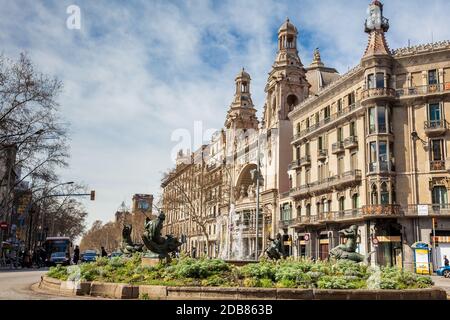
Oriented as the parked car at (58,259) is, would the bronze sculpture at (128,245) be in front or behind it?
in front

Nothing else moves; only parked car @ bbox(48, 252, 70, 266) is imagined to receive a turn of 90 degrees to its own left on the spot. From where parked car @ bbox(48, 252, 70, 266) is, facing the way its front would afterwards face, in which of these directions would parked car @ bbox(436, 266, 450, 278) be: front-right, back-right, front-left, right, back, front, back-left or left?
front-right
